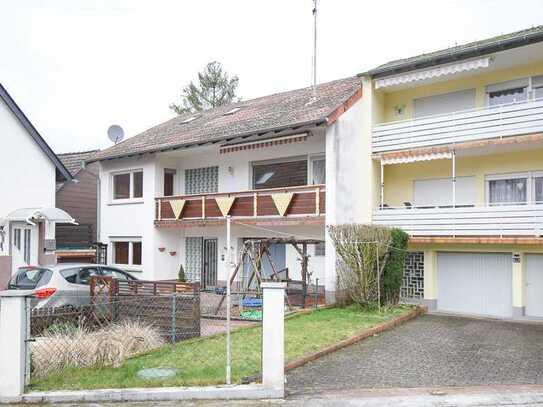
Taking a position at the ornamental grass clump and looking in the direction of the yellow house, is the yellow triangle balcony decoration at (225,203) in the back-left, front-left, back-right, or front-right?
front-left

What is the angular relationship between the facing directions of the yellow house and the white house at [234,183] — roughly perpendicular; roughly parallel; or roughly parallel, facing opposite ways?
roughly parallel

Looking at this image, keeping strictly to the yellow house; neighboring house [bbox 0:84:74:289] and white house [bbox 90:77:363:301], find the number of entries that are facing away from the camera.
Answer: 0

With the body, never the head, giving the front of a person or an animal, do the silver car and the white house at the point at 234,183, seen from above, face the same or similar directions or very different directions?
very different directions

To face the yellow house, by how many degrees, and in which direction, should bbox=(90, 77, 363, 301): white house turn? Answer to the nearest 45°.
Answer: approximately 90° to its left

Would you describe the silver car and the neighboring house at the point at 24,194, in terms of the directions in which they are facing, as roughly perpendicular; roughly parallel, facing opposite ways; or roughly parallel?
roughly perpendicular

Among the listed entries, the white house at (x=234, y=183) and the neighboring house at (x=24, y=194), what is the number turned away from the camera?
0

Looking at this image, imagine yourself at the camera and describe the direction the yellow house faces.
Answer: facing the viewer and to the left of the viewer

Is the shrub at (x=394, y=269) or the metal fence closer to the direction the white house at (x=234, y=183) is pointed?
the metal fence

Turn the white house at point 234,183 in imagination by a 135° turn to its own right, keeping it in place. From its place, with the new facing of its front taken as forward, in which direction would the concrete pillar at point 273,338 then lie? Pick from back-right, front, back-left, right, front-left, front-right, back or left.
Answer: back

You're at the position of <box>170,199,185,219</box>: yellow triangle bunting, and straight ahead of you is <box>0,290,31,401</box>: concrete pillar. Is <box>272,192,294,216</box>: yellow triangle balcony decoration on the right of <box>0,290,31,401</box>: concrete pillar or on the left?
left

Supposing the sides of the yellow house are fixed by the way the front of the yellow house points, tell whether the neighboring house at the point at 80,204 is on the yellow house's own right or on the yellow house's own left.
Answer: on the yellow house's own right

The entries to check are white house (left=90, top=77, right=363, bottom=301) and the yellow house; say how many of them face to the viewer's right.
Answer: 0
